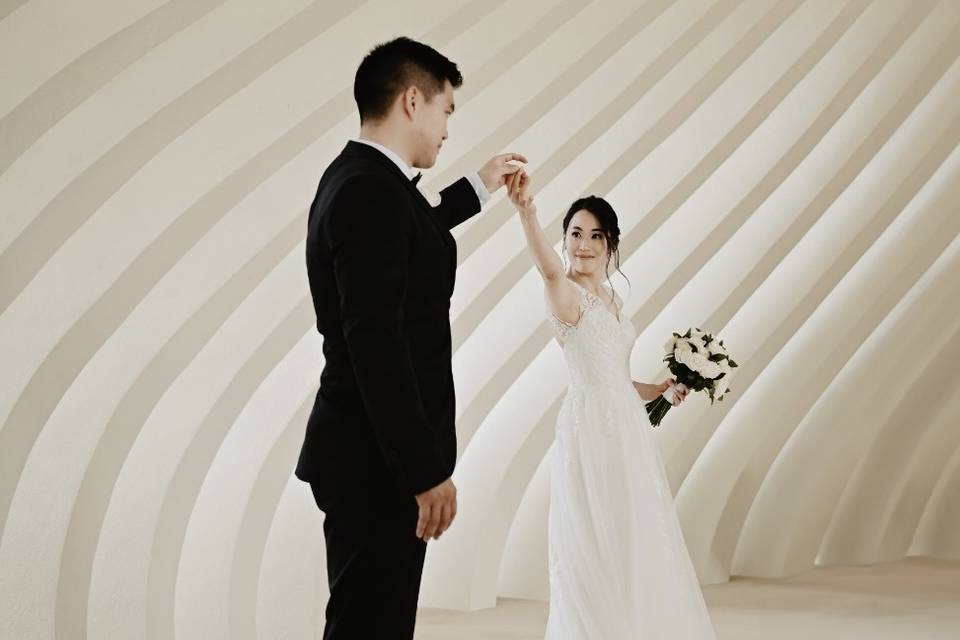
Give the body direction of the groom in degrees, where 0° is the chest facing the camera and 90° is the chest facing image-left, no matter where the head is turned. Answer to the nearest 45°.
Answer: approximately 270°

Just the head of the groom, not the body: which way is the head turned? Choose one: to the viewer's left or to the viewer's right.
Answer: to the viewer's right

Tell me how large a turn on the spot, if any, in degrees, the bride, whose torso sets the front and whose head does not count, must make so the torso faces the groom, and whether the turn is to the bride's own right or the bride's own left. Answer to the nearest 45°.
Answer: approximately 45° to the bride's own right
